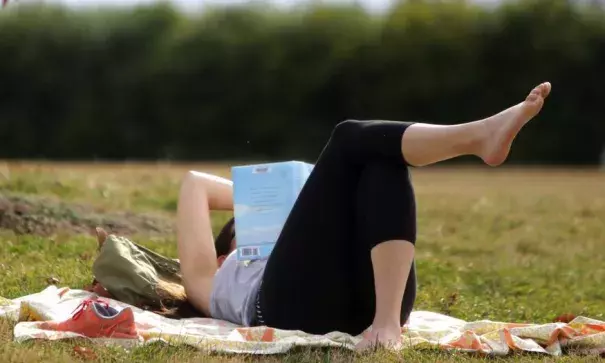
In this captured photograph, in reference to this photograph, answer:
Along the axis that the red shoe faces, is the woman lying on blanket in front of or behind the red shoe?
behind

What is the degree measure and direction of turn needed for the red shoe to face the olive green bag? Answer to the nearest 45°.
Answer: approximately 90° to its right

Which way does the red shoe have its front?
to the viewer's left
